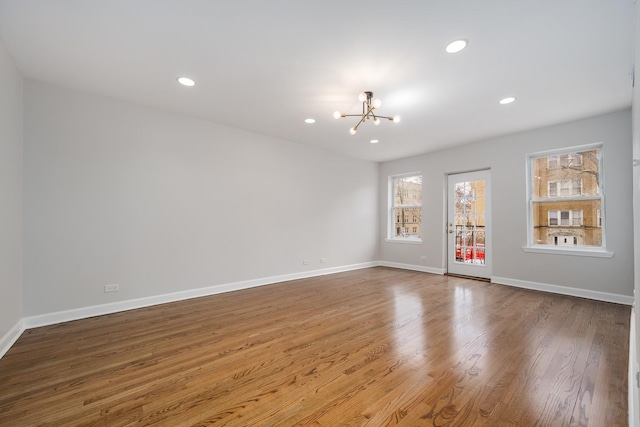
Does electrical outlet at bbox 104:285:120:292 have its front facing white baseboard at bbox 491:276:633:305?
no

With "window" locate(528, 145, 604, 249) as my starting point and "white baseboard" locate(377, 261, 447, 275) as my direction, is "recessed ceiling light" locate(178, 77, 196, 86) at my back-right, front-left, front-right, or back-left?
front-left

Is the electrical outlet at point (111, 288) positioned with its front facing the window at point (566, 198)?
no

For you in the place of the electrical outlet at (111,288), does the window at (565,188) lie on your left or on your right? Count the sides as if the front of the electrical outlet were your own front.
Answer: on your left

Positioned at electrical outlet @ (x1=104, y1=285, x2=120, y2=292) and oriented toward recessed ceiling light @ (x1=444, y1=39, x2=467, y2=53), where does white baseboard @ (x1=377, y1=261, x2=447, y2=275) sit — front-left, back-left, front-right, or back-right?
front-left

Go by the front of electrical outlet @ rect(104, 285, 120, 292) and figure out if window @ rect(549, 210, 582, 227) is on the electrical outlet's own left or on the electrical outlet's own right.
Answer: on the electrical outlet's own left

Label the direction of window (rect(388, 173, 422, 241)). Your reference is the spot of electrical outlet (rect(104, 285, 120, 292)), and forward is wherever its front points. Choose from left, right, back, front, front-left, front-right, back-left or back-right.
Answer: left

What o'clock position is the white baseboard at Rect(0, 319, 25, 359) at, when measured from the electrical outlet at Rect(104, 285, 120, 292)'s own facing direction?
The white baseboard is roughly at 2 o'clock from the electrical outlet.

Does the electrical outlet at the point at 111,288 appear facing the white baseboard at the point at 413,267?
no
